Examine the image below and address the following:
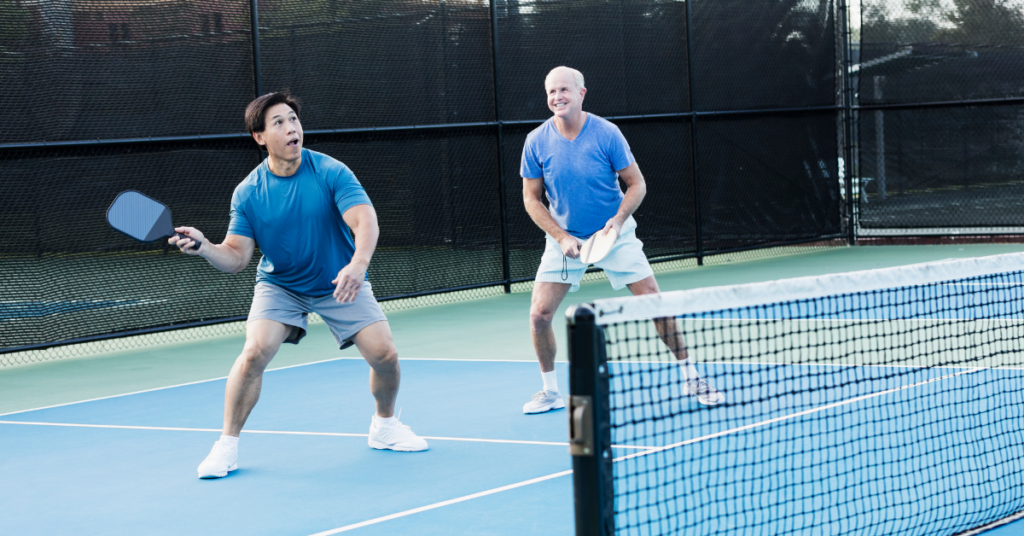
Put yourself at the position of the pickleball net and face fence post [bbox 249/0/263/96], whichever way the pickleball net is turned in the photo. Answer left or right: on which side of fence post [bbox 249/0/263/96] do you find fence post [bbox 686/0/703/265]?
right

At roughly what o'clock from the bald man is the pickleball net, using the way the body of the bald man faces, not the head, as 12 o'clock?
The pickleball net is roughly at 11 o'clock from the bald man.

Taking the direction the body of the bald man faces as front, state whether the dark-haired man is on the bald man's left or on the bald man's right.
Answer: on the bald man's right

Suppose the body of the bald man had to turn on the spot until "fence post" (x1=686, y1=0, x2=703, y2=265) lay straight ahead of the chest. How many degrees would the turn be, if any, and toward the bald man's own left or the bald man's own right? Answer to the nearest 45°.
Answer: approximately 180°

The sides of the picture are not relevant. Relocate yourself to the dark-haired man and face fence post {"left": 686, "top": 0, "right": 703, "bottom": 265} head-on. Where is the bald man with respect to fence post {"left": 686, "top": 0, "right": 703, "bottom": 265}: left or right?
right

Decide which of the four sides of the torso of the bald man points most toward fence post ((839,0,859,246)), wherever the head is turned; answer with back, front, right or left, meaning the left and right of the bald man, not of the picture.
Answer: back

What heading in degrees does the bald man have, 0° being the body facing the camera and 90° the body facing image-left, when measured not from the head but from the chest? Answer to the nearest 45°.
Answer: approximately 0°

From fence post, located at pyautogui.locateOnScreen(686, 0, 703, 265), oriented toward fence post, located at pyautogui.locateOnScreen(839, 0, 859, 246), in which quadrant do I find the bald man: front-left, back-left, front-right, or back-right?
back-right
